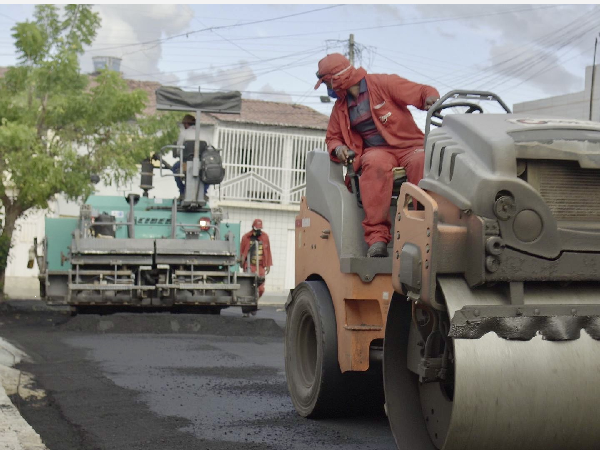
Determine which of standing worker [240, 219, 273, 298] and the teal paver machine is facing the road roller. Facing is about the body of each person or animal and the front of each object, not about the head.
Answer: the standing worker

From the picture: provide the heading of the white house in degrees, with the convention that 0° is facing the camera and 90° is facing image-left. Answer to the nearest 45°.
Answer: approximately 0°

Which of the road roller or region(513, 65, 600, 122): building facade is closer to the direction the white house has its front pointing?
the road roller

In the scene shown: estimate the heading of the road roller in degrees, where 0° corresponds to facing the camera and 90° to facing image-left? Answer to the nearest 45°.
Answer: approximately 315°

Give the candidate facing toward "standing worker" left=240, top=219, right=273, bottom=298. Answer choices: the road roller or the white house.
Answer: the white house

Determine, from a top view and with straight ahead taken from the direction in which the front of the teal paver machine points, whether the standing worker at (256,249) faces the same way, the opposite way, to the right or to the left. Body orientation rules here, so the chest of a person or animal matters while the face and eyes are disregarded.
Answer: the opposite way

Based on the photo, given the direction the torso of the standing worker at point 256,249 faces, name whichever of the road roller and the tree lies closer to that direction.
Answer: the road roller

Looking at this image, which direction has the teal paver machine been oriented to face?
away from the camera

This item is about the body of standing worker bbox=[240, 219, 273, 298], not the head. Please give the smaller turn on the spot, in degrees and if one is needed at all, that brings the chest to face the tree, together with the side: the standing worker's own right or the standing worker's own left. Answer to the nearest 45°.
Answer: approximately 90° to the standing worker's own right
